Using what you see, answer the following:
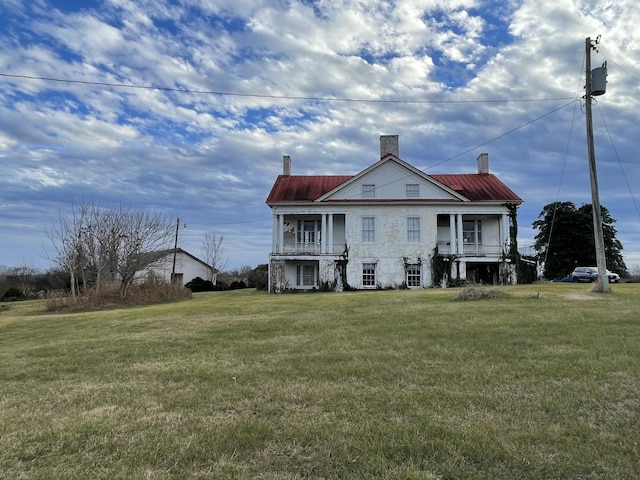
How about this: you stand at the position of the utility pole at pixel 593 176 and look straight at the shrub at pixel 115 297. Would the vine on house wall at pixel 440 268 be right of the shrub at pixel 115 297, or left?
right

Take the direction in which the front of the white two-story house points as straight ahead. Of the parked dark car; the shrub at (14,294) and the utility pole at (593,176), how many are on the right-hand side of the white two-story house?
1

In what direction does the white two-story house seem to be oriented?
toward the camera

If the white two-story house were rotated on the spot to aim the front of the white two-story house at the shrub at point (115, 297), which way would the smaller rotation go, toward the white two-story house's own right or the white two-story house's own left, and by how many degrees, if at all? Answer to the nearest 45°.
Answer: approximately 90° to the white two-story house's own right

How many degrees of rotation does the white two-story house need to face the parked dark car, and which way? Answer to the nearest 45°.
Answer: approximately 135° to its left

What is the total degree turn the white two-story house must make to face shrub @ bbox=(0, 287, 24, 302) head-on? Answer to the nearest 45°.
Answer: approximately 90° to its right

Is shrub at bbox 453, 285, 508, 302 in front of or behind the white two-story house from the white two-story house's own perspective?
in front

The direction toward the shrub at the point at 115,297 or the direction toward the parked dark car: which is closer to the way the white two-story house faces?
the shrub

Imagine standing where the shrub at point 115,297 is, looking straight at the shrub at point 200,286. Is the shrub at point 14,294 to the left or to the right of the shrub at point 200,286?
left

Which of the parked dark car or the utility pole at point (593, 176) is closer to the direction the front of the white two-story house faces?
the utility pole

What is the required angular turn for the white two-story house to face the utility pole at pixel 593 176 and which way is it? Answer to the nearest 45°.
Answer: approximately 45° to its left

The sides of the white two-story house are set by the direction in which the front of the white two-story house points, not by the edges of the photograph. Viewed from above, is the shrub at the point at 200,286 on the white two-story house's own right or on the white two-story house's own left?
on the white two-story house's own right
